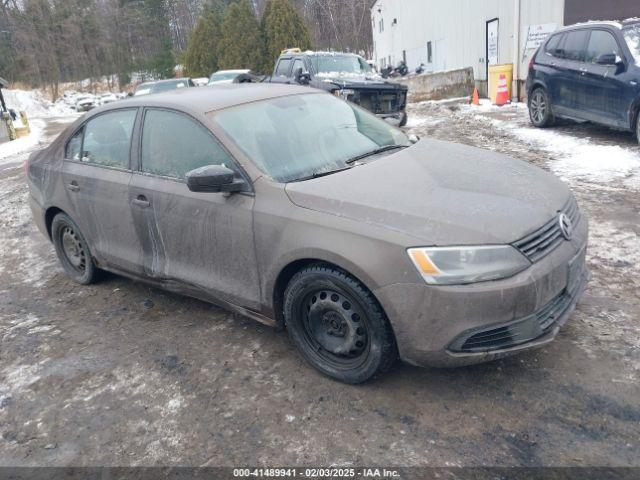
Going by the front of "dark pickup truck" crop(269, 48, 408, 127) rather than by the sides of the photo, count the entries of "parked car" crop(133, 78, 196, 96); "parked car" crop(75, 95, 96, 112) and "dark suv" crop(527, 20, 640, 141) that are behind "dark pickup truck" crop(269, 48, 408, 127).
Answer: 2

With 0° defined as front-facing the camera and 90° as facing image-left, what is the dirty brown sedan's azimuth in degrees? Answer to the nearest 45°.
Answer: approximately 315°

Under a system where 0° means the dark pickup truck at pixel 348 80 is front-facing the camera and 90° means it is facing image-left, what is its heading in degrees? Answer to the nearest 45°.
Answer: approximately 315°

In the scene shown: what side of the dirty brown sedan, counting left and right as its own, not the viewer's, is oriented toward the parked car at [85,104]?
back

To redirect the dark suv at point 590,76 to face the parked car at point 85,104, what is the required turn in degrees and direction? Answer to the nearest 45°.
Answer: approximately 180°

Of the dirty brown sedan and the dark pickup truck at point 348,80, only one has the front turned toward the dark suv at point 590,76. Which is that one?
the dark pickup truck at point 348,80

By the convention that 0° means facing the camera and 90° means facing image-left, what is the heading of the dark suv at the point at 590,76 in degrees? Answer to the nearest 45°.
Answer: approximately 315°

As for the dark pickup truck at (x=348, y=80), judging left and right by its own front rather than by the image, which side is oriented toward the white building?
left

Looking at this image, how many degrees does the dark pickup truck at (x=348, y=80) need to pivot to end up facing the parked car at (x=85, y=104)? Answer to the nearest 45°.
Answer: approximately 180°
